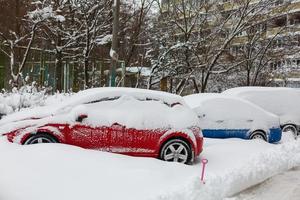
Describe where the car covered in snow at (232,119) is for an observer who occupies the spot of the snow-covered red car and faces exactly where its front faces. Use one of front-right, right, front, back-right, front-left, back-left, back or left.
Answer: back-right

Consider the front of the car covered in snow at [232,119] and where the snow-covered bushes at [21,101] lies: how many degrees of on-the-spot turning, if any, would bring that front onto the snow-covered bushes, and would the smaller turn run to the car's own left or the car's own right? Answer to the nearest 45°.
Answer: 0° — it already faces it

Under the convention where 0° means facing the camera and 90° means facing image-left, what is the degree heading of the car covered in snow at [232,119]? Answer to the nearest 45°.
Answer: approximately 90°

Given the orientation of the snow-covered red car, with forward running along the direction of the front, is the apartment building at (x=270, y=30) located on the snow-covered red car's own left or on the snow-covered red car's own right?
on the snow-covered red car's own right

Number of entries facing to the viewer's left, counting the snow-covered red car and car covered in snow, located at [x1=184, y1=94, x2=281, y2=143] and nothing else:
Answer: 2

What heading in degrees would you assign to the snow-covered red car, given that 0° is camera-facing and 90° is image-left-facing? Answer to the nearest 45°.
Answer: approximately 90°

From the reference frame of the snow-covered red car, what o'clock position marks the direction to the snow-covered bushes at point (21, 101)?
The snow-covered bushes is roughly at 2 o'clock from the snow-covered red car.

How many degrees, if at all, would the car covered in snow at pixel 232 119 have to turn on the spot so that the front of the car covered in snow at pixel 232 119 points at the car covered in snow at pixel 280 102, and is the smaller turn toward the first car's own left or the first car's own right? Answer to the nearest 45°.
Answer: approximately 135° to the first car's own right

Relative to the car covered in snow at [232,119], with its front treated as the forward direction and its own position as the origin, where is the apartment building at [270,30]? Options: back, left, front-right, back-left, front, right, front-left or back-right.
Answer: right

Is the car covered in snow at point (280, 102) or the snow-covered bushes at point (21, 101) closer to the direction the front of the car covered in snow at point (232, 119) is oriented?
the snow-covered bushes
